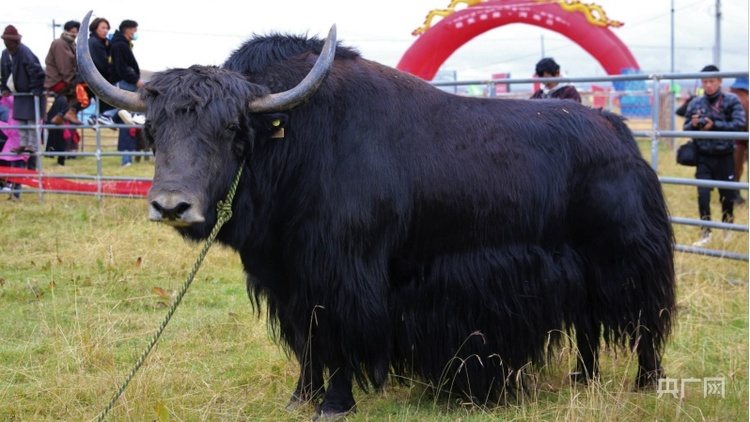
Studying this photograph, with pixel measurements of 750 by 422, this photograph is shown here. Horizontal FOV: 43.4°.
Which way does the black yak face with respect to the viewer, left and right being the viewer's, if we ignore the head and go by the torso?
facing the viewer and to the left of the viewer

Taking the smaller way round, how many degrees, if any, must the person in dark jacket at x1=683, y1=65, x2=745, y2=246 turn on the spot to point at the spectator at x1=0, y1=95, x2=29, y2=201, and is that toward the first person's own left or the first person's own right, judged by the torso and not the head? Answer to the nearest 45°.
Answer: approximately 45° to the first person's own right

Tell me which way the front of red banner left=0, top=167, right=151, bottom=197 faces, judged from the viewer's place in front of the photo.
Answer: facing the viewer

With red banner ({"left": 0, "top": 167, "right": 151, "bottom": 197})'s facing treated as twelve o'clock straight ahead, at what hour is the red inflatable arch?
The red inflatable arch is roughly at 8 o'clock from the red banner.

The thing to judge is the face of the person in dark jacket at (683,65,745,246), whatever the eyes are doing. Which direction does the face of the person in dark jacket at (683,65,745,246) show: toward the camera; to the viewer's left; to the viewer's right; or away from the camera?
toward the camera

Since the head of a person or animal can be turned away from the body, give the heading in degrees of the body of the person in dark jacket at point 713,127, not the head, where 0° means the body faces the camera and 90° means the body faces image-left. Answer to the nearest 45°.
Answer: approximately 45°

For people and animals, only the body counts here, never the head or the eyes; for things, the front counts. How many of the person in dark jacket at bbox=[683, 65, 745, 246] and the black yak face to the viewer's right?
0

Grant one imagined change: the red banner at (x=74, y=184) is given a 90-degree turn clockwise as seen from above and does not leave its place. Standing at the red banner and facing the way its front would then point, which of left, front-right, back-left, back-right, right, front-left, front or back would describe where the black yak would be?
left
